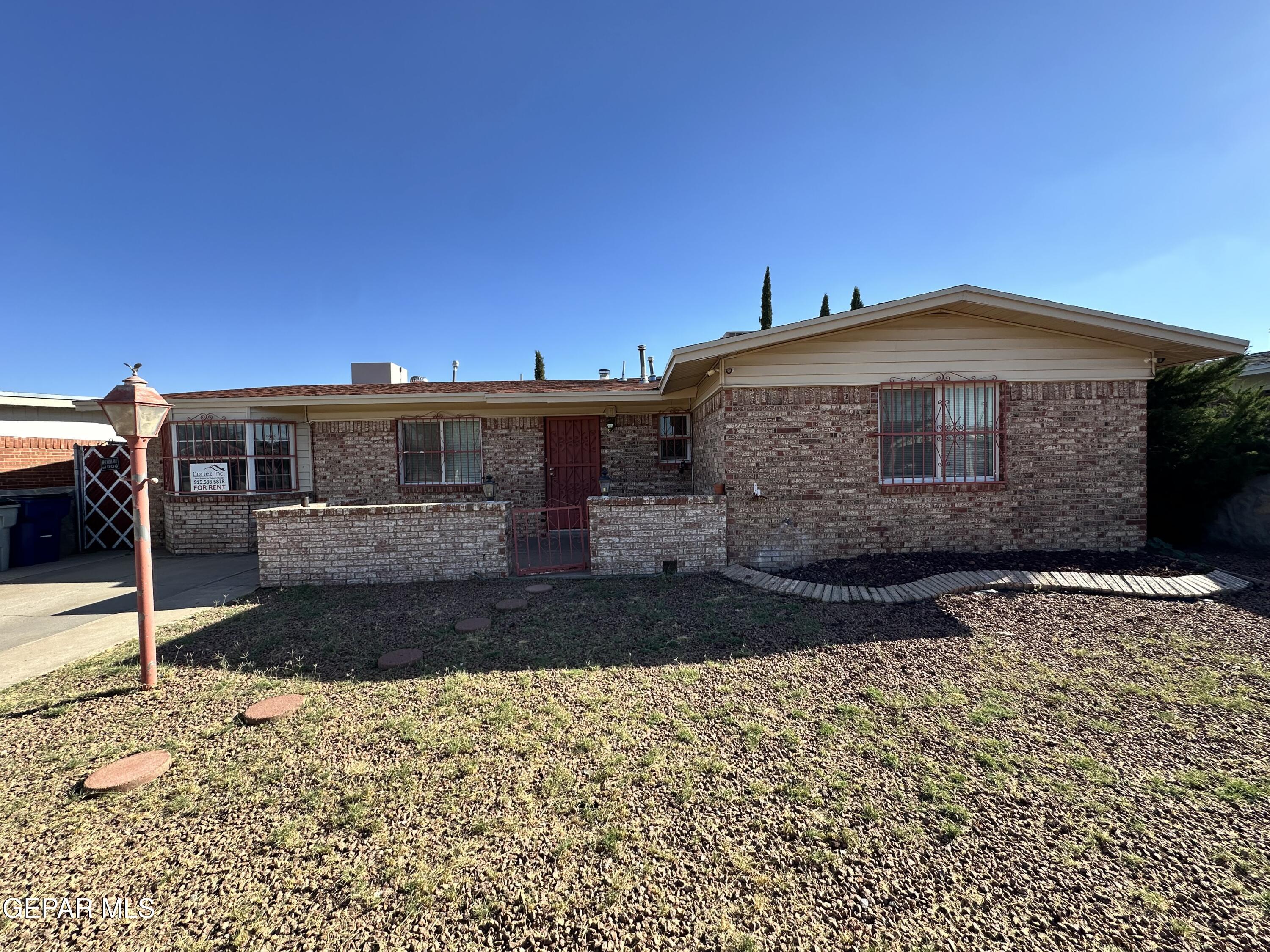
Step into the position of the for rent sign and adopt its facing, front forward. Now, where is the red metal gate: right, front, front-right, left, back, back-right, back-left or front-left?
front-left

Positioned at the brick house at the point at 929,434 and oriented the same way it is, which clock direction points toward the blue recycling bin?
The blue recycling bin is roughly at 3 o'clock from the brick house.

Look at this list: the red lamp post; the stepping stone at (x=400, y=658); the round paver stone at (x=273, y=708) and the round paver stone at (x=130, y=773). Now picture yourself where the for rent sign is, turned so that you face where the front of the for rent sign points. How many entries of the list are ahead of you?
4

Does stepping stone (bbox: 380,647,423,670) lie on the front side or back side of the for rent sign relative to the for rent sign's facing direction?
on the front side

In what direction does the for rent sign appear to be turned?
toward the camera

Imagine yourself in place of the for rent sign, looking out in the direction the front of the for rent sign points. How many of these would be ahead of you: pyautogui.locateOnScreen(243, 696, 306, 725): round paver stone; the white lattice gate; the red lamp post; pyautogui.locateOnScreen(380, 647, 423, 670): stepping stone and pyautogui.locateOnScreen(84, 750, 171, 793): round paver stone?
4

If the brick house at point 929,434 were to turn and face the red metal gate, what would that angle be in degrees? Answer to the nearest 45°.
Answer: approximately 90° to its right

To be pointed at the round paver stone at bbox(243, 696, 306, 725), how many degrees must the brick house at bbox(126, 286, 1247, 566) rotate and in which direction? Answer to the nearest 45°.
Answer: approximately 45° to its right

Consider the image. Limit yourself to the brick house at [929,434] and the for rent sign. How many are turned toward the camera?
2

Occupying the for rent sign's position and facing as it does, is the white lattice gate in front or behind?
behind

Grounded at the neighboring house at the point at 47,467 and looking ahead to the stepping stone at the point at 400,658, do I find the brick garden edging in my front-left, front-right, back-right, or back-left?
front-left

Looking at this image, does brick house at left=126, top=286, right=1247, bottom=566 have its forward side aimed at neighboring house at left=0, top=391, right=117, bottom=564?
no

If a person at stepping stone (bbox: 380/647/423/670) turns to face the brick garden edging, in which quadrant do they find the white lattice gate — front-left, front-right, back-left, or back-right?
back-left

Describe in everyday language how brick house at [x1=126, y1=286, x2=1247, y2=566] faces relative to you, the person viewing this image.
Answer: facing the viewer

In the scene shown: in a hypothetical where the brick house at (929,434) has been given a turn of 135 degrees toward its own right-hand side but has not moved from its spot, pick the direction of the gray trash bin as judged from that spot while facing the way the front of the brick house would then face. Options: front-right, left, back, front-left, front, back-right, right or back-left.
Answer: front-left

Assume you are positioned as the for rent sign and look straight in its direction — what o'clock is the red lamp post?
The red lamp post is roughly at 12 o'clock from the for rent sign.

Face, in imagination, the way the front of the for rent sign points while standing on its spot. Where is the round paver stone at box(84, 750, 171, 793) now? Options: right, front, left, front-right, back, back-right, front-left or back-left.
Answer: front

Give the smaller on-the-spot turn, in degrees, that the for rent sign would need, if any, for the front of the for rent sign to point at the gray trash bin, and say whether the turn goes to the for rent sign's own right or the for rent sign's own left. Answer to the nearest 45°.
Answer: approximately 90° to the for rent sign's own right
